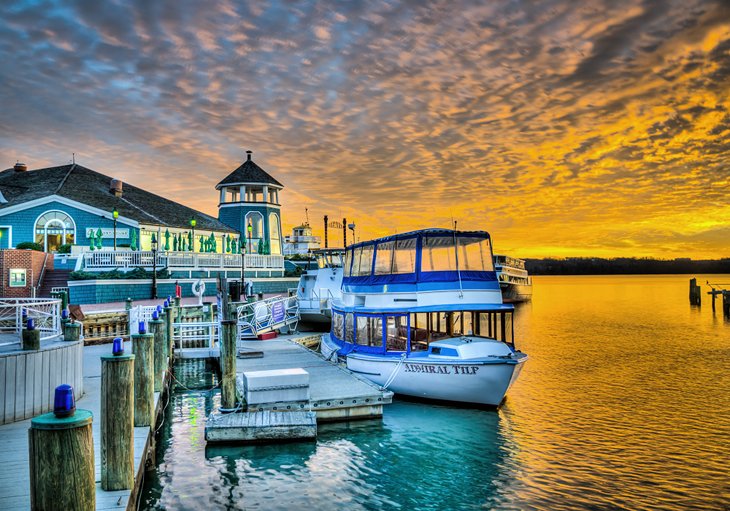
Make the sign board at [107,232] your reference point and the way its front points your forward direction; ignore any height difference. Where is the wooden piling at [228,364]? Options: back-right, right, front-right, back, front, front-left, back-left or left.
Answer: front

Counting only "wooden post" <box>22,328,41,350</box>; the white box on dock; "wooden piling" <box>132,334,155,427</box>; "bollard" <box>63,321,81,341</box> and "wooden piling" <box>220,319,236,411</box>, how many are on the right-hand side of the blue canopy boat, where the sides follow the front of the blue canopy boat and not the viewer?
5

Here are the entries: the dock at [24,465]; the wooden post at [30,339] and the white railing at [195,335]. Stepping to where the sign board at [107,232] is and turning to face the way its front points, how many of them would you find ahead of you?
3

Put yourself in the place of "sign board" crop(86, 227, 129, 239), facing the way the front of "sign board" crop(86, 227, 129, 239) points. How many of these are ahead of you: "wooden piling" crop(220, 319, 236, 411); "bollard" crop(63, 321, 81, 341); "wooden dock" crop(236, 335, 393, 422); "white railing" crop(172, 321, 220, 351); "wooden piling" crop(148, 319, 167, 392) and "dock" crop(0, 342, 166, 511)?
6

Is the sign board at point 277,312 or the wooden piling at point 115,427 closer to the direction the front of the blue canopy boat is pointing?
the wooden piling

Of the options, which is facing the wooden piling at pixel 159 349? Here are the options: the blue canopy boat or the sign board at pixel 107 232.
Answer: the sign board

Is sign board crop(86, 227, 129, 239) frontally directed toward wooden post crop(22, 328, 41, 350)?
yes

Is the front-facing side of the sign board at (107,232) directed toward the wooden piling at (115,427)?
yes

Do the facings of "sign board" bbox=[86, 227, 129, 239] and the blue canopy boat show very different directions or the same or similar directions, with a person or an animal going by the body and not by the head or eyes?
same or similar directions

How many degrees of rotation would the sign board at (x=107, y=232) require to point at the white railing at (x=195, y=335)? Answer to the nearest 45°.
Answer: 0° — it already faces it

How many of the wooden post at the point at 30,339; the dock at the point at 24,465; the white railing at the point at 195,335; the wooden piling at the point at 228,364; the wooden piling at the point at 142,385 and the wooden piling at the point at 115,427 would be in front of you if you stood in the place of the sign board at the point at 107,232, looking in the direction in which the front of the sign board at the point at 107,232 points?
6

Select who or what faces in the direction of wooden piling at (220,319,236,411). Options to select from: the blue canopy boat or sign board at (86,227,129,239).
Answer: the sign board

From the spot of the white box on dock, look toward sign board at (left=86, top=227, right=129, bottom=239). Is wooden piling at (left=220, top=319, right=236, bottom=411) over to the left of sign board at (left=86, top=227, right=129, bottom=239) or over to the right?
left

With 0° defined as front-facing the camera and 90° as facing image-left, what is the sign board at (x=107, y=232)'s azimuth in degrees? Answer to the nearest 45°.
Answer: approximately 0°

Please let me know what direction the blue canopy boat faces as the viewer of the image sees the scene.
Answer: facing the viewer and to the right of the viewer
